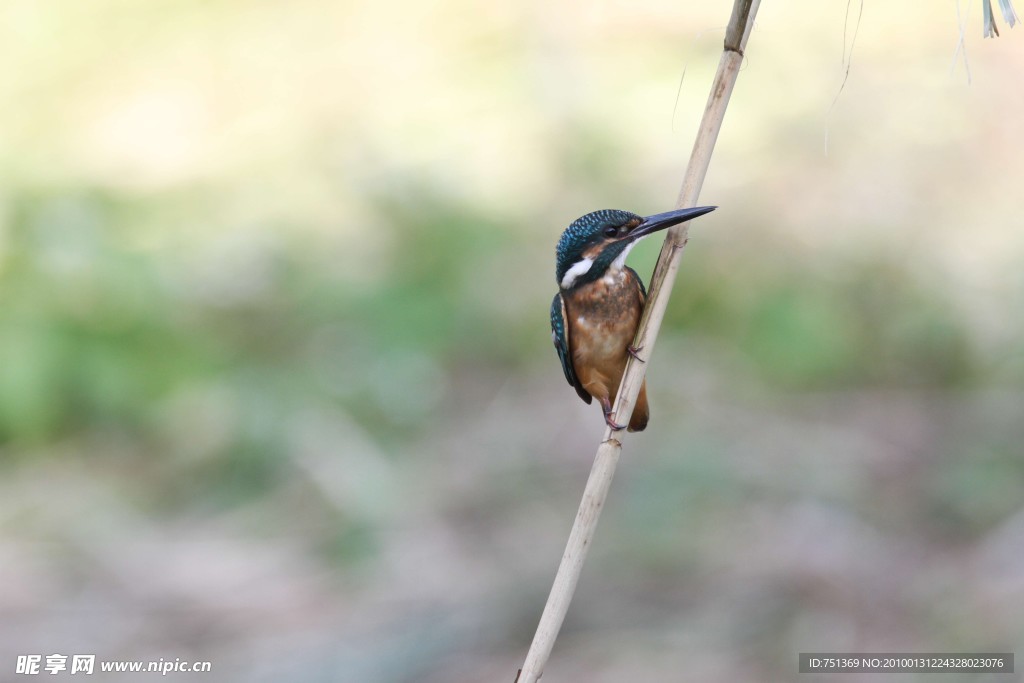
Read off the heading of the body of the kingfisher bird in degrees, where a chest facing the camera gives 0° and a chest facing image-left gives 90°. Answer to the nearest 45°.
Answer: approximately 315°
